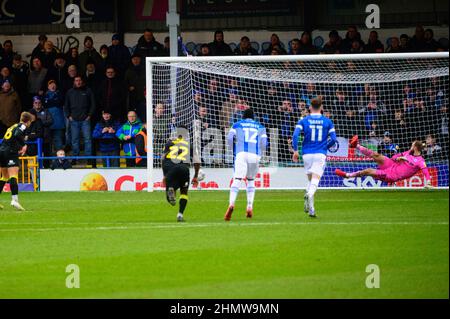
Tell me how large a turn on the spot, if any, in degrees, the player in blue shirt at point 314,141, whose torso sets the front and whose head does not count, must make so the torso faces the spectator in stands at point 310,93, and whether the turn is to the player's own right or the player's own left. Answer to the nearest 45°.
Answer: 0° — they already face them

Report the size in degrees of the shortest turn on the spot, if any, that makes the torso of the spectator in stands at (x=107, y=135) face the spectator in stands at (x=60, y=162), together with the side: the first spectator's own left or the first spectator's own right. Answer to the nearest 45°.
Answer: approximately 90° to the first spectator's own right

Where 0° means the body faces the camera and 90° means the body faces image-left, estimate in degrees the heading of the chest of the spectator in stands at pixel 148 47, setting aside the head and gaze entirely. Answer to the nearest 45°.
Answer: approximately 0°

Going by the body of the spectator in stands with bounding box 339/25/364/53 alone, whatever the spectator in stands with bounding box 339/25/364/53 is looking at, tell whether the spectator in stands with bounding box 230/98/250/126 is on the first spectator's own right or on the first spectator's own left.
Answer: on the first spectator's own right

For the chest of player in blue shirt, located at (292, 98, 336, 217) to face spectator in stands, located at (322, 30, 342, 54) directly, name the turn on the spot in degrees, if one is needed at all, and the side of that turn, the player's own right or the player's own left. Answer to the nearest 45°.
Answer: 0° — they already face them

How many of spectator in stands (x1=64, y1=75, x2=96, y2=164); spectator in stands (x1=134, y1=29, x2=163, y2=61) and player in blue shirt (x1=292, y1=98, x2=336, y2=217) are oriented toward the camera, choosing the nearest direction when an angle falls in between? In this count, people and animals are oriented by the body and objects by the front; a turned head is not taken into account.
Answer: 2
